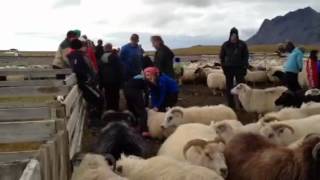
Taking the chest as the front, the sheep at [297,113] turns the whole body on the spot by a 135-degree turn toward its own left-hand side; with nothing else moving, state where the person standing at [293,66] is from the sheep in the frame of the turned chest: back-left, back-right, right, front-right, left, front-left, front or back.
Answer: back-left

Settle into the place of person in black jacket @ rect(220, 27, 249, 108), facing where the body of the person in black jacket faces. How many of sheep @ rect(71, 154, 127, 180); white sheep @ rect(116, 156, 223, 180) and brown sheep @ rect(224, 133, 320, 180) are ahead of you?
3

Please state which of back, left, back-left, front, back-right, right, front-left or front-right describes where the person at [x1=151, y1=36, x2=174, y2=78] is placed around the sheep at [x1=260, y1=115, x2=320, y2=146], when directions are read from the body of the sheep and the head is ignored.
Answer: front-right

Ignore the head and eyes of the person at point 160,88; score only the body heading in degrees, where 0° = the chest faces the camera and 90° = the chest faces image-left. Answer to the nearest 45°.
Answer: approximately 45°

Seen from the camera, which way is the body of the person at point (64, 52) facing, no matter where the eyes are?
to the viewer's right

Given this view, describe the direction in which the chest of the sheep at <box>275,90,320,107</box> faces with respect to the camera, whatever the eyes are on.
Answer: to the viewer's left

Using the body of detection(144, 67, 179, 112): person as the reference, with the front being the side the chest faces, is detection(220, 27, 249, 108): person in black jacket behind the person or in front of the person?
behind

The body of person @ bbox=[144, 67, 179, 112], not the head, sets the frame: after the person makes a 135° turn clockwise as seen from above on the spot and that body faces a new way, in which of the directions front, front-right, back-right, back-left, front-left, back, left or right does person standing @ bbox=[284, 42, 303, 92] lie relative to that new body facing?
front-right

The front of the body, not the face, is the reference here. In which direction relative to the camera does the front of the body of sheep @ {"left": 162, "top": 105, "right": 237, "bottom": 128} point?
to the viewer's left

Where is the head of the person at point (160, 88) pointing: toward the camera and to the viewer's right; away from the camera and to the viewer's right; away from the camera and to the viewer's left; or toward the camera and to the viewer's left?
toward the camera and to the viewer's left

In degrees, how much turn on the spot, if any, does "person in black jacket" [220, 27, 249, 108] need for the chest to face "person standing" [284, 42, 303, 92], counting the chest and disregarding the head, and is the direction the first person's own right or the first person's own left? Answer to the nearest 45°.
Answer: approximately 135° to the first person's own left
